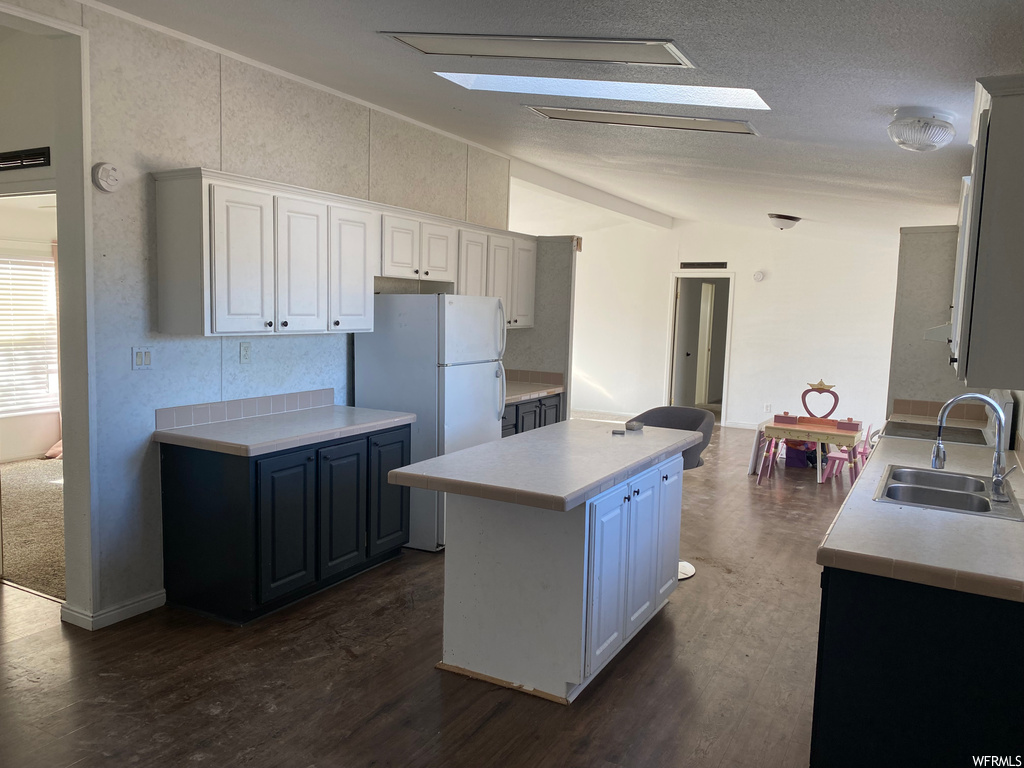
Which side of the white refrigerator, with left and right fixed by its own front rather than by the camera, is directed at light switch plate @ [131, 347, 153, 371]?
right

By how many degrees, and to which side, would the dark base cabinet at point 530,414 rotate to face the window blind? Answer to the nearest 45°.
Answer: approximately 135° to its right

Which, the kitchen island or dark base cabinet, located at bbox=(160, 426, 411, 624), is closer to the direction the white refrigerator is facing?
the kitchen island

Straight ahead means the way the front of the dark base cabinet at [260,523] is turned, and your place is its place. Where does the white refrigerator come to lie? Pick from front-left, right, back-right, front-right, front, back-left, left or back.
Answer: left

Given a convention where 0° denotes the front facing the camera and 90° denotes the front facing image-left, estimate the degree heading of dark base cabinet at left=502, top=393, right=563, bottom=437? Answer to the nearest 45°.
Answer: approximately 315°

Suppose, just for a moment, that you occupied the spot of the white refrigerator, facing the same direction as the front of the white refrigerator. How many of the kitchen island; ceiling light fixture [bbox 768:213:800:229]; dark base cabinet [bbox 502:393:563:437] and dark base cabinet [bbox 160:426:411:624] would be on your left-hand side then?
2

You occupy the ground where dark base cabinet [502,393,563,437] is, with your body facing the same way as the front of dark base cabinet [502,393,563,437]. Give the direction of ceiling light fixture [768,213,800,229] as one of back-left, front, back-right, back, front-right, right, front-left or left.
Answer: left
